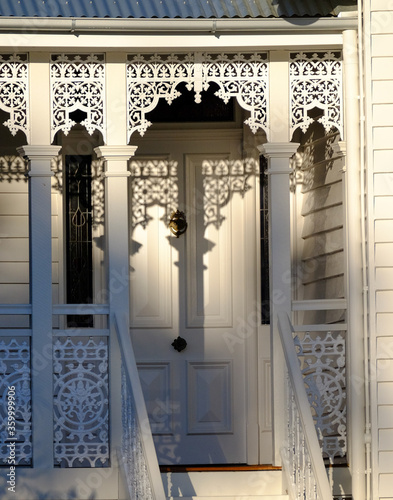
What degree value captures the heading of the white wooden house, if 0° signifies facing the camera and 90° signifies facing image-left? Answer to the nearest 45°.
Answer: approximately 0°
